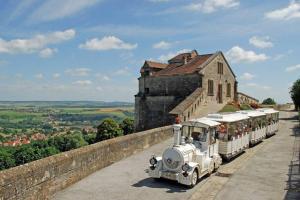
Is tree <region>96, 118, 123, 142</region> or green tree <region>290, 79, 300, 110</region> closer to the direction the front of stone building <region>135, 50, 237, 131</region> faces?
the green tree

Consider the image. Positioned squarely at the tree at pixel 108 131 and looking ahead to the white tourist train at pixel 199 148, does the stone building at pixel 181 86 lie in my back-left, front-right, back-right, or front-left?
front-left

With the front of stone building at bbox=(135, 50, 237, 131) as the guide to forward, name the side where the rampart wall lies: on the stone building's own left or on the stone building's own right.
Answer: on the stone building's own right

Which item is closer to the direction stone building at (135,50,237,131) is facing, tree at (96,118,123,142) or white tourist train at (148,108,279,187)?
the white tourist train

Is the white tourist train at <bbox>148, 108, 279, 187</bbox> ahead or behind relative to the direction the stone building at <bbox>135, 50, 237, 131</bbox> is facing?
ahead

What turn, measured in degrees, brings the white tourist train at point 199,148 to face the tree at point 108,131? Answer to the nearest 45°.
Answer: approximately 90° to its right

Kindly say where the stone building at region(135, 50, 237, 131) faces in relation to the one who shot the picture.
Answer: facing the viewer and to the right of the viewer

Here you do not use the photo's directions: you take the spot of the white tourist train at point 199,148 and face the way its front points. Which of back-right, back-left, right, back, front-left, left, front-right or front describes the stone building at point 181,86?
back-right

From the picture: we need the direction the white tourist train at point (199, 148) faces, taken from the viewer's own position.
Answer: facing the viewer and to the left of the viewer

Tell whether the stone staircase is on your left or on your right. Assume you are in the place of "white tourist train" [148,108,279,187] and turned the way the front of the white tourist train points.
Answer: on your right

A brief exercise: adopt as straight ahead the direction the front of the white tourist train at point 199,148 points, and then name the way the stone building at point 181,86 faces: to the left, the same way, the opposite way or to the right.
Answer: to the left

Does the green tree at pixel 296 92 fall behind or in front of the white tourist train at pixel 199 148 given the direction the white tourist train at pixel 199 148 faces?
behind

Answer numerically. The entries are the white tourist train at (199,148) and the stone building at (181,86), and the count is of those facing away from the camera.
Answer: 0

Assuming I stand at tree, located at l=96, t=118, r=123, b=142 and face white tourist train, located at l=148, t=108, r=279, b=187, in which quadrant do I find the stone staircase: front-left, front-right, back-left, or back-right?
front-left

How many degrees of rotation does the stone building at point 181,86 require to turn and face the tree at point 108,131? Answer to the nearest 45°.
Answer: approximately 135° to its right
